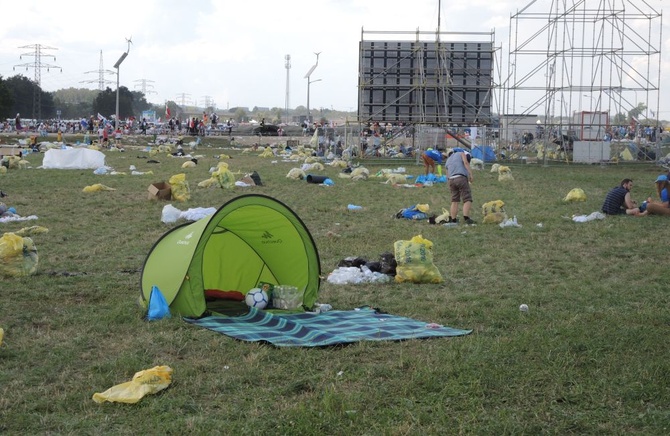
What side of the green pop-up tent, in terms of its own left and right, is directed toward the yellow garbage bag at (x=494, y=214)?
left

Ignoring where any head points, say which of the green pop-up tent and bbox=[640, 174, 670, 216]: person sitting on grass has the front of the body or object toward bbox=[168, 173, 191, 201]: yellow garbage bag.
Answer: the person sitting on grass

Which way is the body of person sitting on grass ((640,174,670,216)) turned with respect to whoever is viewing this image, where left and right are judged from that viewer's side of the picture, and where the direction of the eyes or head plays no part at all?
facing to the left of the viewer

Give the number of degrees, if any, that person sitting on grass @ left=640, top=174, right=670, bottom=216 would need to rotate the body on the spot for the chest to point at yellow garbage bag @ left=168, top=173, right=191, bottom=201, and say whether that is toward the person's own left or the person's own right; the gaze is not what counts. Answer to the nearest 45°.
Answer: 0° — they already face it

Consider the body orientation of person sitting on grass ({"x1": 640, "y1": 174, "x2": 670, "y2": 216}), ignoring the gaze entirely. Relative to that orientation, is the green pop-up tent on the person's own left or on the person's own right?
on the person's own left

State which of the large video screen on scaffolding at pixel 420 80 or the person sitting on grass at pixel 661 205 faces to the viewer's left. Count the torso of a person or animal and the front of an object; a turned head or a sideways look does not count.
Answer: the person sitting on grass
